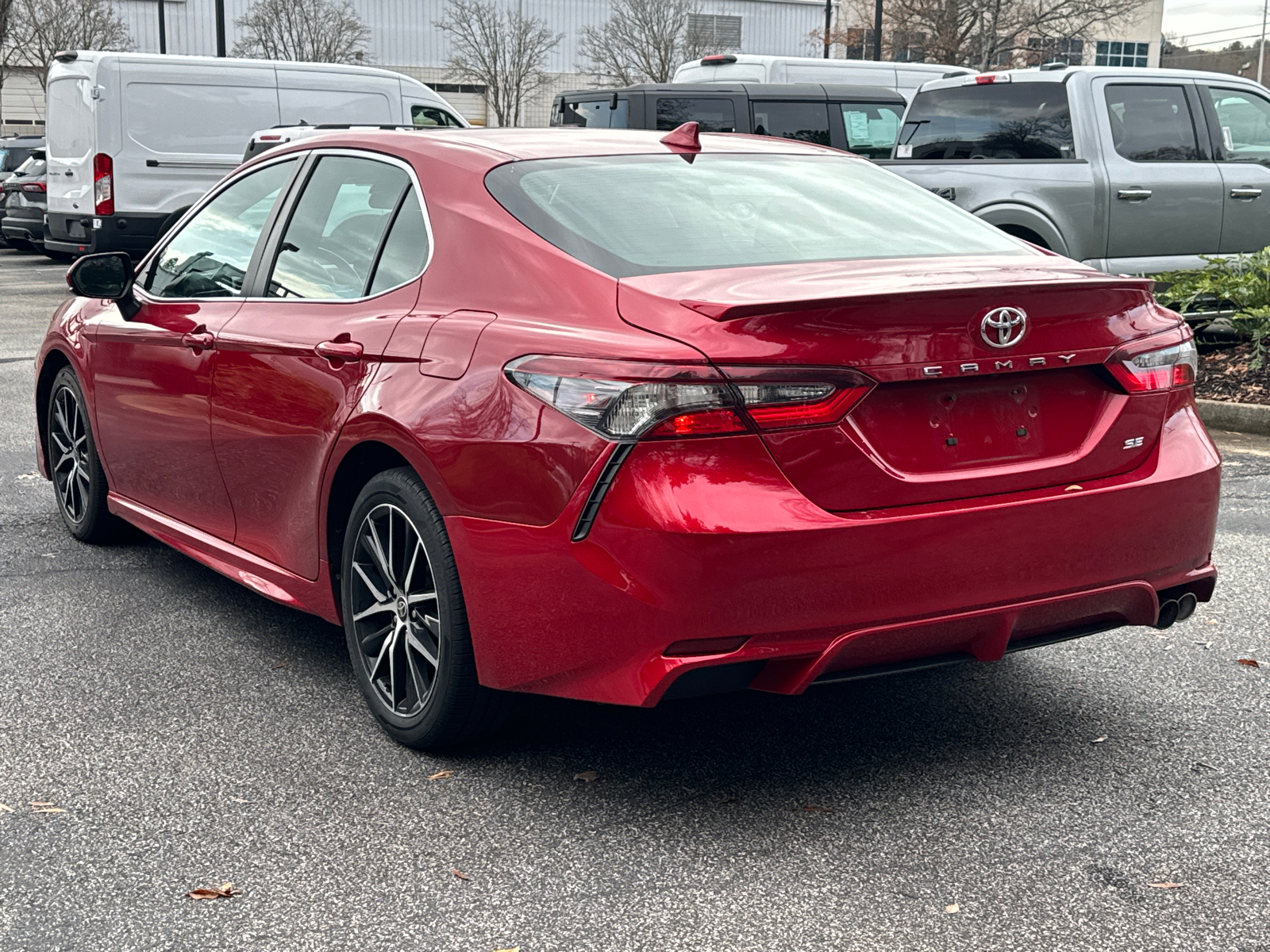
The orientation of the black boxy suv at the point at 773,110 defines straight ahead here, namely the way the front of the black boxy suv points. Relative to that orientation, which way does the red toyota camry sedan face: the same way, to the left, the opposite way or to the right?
to the left

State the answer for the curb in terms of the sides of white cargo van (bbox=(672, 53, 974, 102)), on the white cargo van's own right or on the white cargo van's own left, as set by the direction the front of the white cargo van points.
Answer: on the white cargo van's own right

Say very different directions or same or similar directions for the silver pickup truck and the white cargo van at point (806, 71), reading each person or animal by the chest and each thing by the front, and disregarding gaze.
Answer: same or similar directions

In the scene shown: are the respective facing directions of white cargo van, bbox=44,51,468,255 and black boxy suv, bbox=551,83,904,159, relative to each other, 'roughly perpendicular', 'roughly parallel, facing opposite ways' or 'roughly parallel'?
roughly parallel

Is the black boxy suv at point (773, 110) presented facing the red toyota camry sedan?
no

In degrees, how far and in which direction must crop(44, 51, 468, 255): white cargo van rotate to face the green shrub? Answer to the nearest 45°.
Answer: approximately 90° to its right

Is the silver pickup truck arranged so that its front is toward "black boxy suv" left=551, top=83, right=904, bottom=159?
no

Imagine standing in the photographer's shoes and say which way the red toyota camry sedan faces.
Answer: facing away from the viewer and to the left of the viewer

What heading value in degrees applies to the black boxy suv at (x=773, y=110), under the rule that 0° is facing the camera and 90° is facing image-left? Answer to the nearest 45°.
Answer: approximately 225°

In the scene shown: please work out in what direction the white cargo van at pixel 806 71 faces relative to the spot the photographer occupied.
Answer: facing away from the viewer and to the right of the viewer

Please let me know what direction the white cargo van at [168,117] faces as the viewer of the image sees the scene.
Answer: facing away from the viewer and to the right of the viewer

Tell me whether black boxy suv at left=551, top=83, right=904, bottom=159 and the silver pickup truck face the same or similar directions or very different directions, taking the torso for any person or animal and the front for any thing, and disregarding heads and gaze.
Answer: same or similar directions

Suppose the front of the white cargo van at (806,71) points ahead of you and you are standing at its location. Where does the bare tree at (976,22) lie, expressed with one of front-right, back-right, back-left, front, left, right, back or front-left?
front-left

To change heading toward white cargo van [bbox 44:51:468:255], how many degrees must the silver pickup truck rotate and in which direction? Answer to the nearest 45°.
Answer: approximately 90° to its left

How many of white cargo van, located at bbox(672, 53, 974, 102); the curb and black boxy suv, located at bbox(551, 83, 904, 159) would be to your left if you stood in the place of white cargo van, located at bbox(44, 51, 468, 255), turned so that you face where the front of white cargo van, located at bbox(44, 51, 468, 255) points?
0

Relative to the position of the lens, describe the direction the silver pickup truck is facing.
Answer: facing away from the viewer and to the right of the viewer

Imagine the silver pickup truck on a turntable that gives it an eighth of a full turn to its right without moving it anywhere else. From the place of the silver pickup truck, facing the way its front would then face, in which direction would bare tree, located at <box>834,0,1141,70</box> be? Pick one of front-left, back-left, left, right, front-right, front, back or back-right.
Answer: left

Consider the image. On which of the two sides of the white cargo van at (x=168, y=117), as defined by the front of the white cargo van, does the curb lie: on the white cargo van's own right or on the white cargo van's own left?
on the white cargo van's own right

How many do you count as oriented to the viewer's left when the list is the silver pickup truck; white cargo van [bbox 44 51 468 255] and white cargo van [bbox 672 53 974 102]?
0
